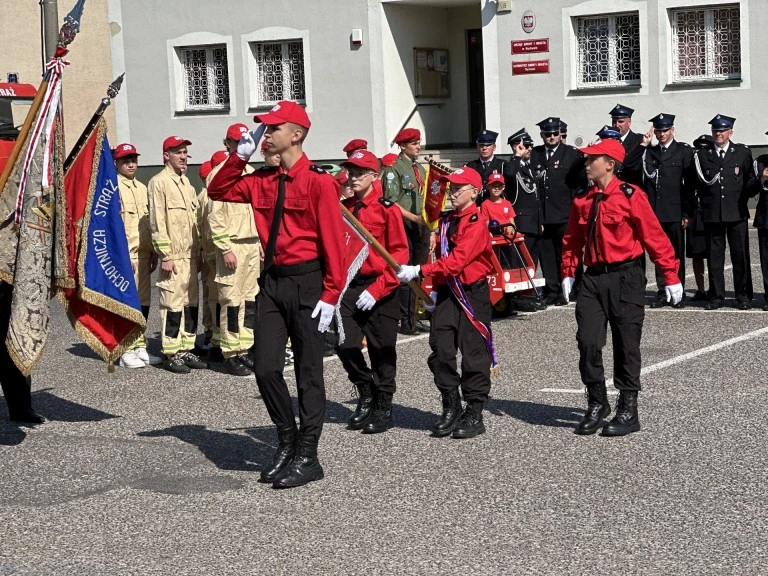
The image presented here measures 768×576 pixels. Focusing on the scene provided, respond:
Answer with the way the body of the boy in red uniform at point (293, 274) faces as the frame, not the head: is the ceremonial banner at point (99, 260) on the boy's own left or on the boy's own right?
on the boy's own right

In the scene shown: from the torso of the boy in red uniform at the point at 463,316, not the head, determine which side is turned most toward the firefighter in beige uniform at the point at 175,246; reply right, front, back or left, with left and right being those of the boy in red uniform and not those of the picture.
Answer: right

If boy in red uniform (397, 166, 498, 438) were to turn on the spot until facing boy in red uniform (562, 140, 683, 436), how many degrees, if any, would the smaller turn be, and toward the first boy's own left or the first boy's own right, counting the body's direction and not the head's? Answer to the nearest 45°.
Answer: approximately 135° to the first boy's own left

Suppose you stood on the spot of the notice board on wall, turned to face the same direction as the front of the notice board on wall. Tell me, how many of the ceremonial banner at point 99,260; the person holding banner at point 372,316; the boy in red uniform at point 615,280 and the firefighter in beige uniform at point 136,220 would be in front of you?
4

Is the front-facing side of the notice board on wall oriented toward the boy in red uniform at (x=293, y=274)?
yes

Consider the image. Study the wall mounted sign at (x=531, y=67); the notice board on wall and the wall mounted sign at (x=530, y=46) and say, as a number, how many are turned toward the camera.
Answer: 3

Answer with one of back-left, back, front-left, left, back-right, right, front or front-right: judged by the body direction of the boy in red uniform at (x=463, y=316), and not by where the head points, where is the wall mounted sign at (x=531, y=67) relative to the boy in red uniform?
back-right

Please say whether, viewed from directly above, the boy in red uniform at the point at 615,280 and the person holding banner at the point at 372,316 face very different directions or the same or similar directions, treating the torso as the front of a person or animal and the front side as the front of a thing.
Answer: same or similar directions

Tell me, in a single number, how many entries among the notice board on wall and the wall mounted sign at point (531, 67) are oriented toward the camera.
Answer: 2

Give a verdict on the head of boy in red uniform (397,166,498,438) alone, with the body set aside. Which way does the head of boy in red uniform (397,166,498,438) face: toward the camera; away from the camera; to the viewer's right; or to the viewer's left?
to the viewer's left

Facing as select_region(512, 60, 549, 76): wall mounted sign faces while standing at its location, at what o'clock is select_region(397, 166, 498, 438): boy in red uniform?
The boy in red uniform is roughly at 12 o'clock from the wall mounted sign.

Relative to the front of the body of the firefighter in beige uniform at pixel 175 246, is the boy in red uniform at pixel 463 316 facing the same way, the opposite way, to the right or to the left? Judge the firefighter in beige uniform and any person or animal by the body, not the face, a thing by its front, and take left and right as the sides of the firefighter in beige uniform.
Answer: to the right

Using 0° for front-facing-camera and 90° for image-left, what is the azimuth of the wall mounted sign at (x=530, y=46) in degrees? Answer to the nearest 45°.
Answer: approximately 0°

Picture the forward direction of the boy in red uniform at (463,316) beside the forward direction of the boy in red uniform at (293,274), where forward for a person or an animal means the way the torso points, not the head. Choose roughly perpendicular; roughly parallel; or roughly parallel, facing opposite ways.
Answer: roughly parallel

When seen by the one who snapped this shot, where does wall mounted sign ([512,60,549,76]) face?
facing the viewer

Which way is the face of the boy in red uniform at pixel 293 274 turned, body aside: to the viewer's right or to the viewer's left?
to the viewer's left

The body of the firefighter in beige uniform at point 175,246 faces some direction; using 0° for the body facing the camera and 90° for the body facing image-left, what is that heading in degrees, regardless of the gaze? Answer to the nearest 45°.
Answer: approximately 315°
